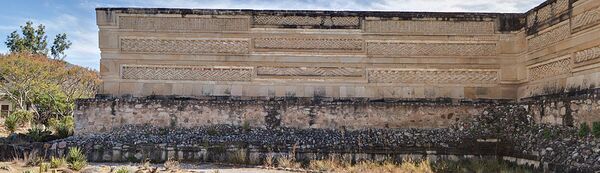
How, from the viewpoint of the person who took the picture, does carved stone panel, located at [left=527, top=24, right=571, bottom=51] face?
facing the viewer and to the left of the viewer

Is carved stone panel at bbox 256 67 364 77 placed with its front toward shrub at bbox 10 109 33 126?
no

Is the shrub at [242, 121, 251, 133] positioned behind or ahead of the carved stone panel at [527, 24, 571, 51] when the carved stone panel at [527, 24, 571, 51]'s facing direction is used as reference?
ahead

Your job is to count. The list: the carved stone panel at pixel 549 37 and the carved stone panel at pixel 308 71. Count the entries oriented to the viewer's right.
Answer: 0

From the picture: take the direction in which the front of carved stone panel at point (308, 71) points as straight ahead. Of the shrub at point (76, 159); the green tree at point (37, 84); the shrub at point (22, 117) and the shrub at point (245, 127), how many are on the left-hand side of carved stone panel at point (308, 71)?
0

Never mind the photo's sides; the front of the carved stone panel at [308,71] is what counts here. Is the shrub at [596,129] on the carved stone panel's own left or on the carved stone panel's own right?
on the carved stone panel's own left

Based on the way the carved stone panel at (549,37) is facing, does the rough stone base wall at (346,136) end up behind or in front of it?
in front

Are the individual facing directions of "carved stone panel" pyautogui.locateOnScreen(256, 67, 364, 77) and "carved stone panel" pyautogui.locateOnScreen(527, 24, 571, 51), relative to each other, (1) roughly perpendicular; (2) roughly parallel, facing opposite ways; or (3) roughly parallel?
roughly perpendicular

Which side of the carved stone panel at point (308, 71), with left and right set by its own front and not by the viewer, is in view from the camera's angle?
front

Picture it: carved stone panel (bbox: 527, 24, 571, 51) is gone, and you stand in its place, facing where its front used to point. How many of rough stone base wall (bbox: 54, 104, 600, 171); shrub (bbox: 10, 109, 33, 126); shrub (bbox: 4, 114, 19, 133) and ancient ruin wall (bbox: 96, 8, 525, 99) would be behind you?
0

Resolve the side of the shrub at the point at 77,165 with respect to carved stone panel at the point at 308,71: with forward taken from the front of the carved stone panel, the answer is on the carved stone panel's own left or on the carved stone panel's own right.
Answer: on the carved stone panel's own right
